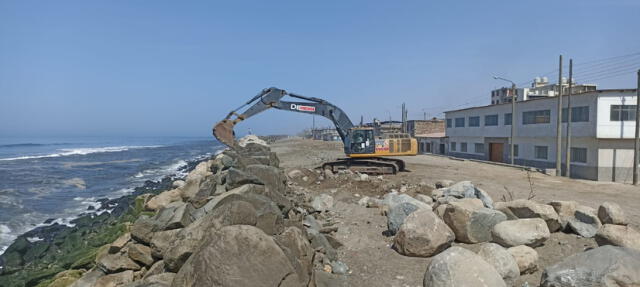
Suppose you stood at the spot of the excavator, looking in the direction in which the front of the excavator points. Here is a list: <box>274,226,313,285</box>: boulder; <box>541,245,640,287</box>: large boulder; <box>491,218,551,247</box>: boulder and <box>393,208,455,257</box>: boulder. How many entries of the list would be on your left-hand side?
4

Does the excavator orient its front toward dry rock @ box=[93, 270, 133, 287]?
no

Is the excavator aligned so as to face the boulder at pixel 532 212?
no

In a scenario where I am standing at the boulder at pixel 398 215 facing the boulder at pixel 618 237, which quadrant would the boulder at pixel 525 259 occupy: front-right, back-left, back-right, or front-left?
front-right

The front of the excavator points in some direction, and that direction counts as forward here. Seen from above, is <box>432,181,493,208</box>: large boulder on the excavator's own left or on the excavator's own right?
on the excavator's own left

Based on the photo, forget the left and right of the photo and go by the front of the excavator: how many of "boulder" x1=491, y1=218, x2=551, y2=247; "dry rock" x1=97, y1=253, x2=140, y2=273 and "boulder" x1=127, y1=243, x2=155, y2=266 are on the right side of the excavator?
0

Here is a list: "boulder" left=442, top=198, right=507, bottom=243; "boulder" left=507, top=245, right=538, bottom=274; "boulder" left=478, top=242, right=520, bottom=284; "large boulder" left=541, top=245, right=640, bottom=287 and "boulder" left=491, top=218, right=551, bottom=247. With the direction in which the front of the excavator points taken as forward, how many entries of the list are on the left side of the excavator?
5

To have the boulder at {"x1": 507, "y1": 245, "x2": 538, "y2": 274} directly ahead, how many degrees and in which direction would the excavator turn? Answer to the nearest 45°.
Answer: approximately 90° to its left

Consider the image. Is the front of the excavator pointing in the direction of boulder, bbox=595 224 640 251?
no

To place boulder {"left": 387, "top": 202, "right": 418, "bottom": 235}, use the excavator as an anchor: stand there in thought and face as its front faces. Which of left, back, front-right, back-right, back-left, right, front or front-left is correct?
left

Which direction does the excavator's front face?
to the viewer's left

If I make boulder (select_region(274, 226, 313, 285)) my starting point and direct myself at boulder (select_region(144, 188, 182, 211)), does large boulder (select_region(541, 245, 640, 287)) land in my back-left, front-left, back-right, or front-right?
back-right

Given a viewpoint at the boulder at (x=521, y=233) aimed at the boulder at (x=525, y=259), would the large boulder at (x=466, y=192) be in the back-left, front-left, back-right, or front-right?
back-right

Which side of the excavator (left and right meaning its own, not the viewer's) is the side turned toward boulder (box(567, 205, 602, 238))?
left

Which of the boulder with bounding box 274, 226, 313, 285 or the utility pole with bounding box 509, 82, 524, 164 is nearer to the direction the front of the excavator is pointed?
the boulder

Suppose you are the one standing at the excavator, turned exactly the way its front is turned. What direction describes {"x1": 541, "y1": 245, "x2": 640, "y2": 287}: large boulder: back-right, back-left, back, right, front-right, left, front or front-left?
left

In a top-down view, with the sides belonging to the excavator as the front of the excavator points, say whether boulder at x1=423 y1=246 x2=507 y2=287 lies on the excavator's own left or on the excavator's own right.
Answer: on the excavator's own left

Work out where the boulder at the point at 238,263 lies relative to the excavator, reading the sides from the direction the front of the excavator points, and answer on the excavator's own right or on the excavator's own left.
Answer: on the excavator's own left
